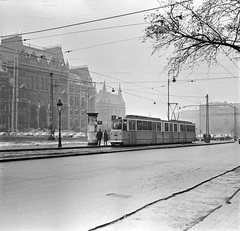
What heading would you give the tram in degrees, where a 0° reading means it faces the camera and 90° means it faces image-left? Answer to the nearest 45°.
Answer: approximately 45°
